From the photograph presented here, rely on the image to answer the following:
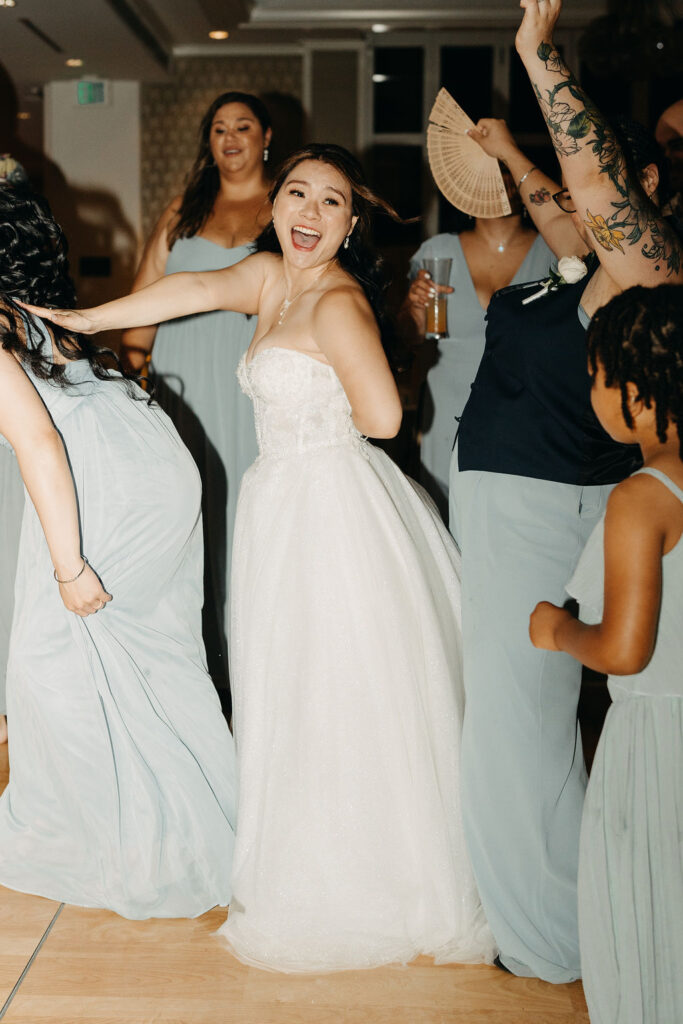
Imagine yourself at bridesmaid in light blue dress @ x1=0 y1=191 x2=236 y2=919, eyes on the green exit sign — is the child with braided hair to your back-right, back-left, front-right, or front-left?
back-right

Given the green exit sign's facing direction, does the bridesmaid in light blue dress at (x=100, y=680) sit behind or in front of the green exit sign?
in front

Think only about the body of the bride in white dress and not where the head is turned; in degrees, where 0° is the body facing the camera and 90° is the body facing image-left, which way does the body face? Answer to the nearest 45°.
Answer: approximately 45°

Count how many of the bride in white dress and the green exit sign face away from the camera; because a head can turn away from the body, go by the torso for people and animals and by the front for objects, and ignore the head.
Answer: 0

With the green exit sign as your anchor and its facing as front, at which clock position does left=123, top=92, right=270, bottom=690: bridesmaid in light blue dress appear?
The bridesmaid in light blue dress is roughly at 12 o'clock from the green exit sign.

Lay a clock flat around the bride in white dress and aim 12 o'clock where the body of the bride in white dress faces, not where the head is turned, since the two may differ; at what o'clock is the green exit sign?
The green exit sign is roughly at 4 o'clock from the bride in white dress.

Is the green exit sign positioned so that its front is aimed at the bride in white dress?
yes

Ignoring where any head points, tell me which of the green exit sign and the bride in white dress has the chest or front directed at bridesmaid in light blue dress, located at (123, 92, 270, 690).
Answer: the green exit sign

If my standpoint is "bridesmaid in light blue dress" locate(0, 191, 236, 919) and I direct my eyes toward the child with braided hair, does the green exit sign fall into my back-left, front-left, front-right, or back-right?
back-left
